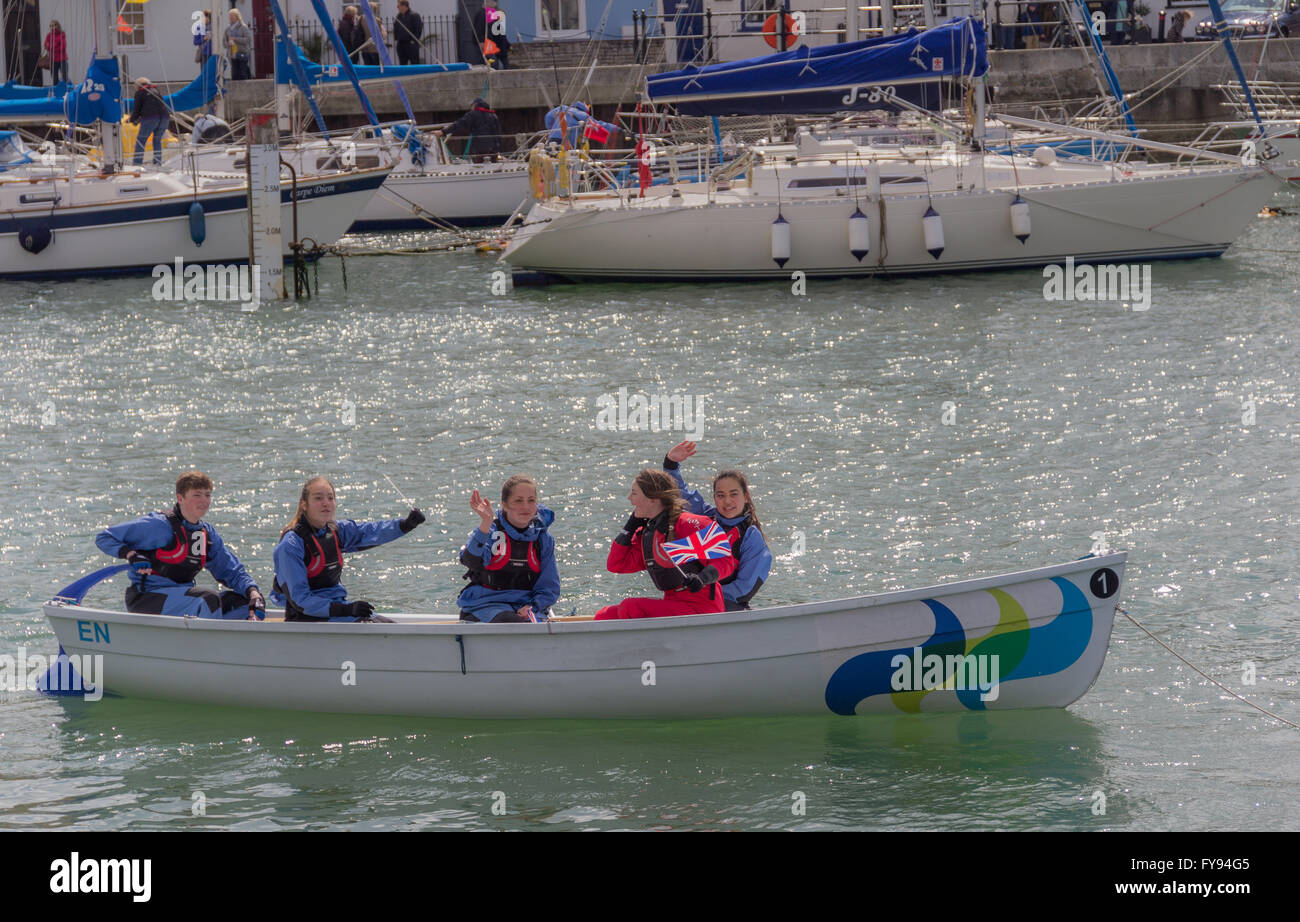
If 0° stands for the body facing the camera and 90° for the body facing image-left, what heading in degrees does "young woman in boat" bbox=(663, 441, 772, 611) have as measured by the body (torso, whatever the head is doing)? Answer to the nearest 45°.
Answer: approximately 45°

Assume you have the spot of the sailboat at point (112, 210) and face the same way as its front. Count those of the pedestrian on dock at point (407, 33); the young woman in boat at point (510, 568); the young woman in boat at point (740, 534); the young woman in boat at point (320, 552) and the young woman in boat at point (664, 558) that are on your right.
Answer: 4

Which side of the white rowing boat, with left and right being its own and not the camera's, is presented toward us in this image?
right

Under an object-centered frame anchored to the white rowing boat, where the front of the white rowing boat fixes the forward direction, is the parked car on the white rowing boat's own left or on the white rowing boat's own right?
on the white rowing boat's own left

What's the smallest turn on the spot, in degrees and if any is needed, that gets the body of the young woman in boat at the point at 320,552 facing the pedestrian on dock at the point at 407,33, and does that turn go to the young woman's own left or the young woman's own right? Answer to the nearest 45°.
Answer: approximately 135° to the young woman's own left

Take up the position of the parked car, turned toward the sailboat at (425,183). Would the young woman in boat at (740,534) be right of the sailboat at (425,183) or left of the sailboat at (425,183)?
left

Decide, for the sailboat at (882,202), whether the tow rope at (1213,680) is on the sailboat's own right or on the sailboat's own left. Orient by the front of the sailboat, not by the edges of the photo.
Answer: on the sailboat's own right

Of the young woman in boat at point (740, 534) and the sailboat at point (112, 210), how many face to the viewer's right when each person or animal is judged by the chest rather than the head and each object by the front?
1

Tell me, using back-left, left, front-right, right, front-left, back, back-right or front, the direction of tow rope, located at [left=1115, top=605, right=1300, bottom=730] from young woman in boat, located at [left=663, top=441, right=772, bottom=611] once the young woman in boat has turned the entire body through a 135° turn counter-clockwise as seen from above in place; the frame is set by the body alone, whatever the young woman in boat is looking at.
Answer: front

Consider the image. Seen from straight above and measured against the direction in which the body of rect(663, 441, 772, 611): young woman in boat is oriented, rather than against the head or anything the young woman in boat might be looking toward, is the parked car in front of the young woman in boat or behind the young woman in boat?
behind
